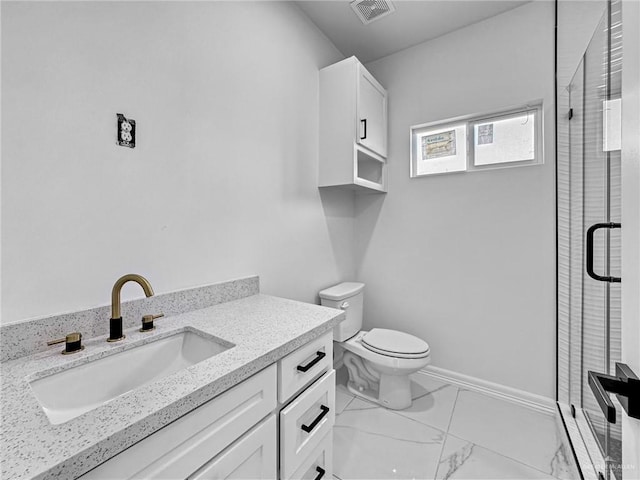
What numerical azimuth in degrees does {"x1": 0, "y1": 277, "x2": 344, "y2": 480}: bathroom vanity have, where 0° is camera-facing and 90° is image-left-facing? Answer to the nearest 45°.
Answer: approximately 315°

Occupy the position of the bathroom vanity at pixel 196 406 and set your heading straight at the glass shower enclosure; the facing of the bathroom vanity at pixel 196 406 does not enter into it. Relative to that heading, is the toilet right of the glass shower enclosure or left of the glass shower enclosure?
left

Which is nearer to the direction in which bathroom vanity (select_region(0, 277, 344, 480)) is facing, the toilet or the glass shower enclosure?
the glass shower enclosure

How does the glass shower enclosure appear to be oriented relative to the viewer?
to the viewer's left

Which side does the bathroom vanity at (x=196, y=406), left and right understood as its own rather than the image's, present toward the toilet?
left

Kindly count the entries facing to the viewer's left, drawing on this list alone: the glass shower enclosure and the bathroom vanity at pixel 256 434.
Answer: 1

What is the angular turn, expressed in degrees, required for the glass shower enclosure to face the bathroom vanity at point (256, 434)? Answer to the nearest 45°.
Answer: approximately 45° to its left

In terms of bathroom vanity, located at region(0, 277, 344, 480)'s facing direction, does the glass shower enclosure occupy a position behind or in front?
in front

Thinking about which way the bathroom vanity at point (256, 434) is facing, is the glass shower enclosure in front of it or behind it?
in front

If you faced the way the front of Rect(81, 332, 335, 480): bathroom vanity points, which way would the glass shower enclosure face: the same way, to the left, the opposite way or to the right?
the opposite way

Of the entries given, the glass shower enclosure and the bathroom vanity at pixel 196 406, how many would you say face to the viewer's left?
1

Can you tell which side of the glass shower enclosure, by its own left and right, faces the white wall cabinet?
front
